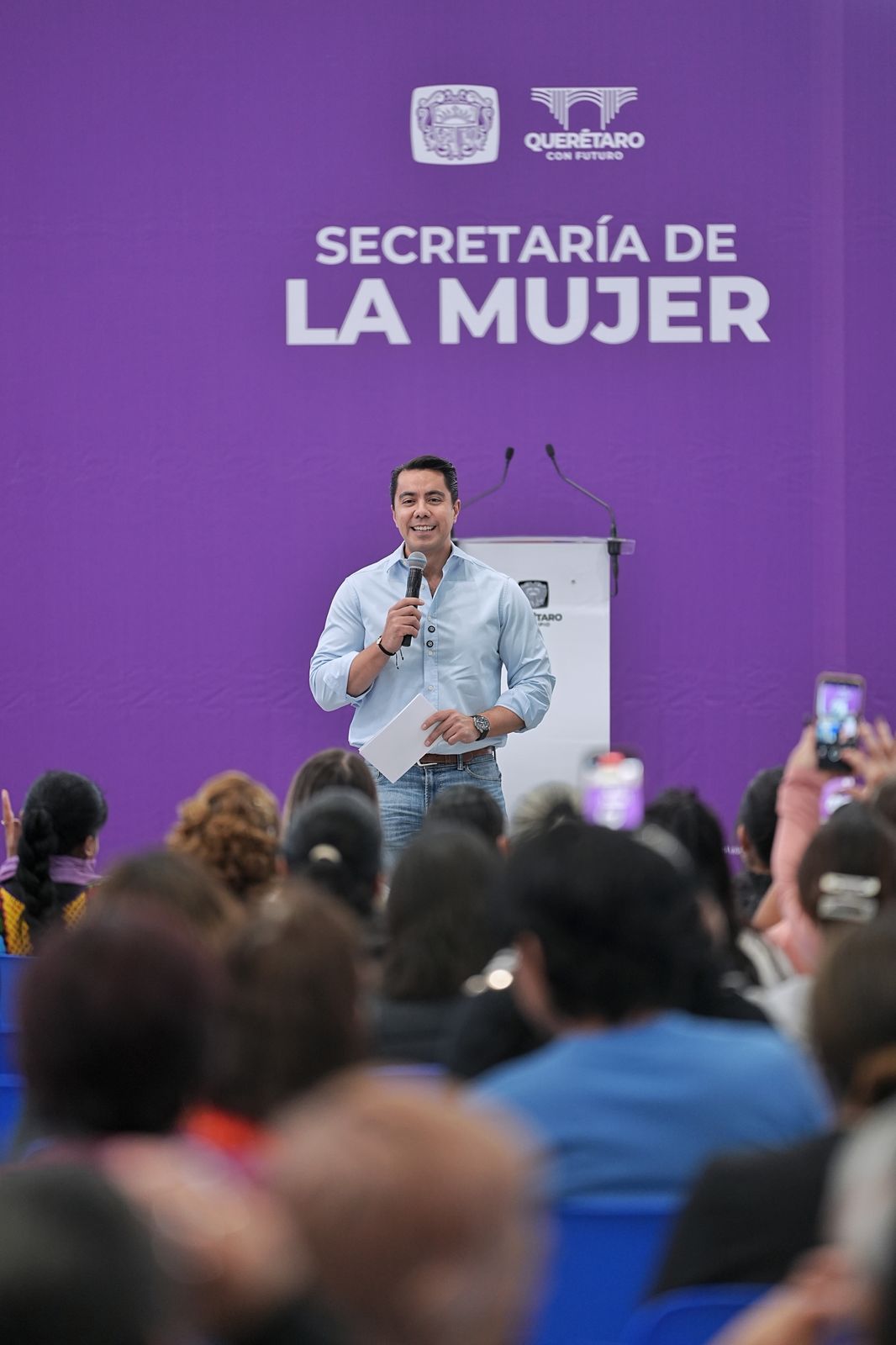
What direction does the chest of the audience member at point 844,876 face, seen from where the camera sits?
away from the camera

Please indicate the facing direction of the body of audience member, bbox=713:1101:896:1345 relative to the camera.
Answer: away from the camera

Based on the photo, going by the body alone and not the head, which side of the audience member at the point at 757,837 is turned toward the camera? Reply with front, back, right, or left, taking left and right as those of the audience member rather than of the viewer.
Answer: back

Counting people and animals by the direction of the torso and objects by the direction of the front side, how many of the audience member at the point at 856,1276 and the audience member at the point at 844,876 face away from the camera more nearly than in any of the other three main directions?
2

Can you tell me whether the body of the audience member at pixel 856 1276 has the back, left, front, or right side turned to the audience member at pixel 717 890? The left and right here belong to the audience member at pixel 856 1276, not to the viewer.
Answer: front

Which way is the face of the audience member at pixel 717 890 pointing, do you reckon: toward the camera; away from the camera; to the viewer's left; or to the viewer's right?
away from the camera

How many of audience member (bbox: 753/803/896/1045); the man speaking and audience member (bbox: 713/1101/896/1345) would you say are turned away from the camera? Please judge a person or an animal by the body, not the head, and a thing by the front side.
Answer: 2

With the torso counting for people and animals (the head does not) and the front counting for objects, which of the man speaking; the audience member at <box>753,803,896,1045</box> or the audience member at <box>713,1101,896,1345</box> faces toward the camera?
the man speaking

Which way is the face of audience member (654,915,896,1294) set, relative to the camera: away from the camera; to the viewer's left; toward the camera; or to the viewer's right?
away from the camera

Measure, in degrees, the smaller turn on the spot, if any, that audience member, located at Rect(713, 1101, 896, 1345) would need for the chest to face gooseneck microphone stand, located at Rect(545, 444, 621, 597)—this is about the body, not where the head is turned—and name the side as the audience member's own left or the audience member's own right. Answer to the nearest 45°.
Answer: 0° — they already face it

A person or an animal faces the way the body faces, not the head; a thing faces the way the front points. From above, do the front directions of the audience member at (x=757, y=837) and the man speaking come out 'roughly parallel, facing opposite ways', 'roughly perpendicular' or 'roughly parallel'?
roughly parallel, facing opposite ways

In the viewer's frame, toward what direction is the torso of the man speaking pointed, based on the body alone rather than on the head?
toward the camera

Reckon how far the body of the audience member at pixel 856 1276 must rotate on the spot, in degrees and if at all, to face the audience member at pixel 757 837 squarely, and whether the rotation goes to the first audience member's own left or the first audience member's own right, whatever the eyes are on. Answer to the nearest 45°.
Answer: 0° — they already face them

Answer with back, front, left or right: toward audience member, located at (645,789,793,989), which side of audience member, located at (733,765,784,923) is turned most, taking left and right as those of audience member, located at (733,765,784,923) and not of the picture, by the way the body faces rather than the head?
back

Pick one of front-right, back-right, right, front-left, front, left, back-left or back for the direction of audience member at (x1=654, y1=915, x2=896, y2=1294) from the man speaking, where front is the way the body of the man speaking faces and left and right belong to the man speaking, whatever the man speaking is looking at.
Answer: front

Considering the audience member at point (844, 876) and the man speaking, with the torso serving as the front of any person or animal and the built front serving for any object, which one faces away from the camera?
the audience member
